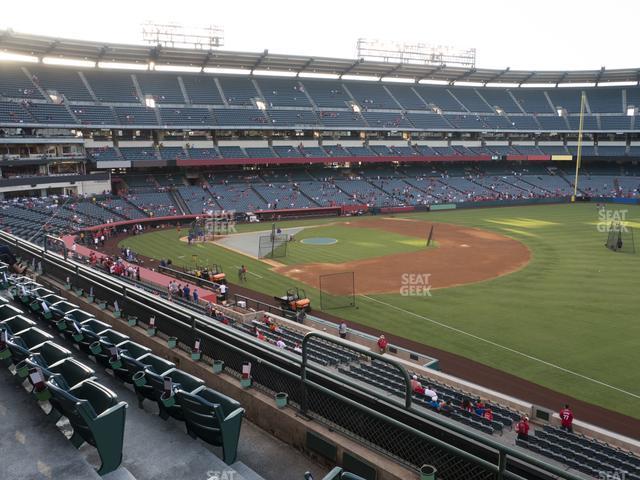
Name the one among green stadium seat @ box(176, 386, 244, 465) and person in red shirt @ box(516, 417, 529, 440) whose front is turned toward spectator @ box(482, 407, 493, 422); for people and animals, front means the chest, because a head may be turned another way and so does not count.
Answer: the green stadium seat

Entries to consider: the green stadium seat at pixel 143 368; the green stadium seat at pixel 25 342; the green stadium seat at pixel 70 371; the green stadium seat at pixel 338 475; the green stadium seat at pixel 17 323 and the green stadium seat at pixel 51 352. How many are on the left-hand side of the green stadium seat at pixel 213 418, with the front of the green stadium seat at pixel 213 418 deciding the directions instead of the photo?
5

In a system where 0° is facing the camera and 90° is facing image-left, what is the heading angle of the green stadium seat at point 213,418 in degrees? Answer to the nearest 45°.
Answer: approximately 225°

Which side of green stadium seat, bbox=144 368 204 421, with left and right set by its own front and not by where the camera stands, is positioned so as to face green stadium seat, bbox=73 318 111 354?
left

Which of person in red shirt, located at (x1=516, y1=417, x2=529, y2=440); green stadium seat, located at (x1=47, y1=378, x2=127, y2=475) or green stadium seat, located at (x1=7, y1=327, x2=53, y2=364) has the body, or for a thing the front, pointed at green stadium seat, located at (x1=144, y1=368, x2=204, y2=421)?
green stadium seat, located at (x1=47, y1=378, x2=127, y2=475)

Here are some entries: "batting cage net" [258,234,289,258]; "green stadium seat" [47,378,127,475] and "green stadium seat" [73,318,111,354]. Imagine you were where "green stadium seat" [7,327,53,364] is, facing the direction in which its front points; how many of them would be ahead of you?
2

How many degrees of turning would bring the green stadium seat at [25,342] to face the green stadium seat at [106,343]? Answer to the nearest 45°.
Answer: approximately 45° to its right
